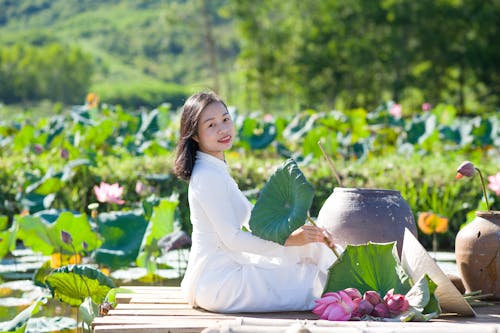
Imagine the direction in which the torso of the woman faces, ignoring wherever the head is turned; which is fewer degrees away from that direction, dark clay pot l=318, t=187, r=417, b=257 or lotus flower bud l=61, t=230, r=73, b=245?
the dark clay pot

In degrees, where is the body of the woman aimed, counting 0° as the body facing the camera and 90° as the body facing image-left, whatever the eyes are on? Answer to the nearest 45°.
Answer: approximately 270°

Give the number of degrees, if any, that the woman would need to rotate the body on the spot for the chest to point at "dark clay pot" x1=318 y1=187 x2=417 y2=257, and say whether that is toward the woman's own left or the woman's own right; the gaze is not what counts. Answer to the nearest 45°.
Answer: approximately 45° to the woman's own left

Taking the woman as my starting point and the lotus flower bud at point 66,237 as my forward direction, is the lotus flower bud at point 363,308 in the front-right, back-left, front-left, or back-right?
back-right

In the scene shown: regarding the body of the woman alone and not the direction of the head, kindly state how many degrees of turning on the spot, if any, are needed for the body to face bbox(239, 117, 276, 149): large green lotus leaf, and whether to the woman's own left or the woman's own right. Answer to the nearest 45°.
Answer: approximately 90° to the woman's own left

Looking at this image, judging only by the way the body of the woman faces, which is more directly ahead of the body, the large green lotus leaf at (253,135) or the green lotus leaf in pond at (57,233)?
the large green lotus leaf

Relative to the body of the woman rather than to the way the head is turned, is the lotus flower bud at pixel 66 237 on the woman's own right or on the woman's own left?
on the woman's own left

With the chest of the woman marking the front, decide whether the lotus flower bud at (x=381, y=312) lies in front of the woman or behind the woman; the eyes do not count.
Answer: in front

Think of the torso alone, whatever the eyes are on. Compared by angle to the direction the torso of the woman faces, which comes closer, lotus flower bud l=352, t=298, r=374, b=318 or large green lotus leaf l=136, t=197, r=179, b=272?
the lotus flower bud

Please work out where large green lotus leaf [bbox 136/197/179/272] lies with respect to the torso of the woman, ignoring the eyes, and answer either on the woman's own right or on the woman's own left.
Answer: on the woman's own left
